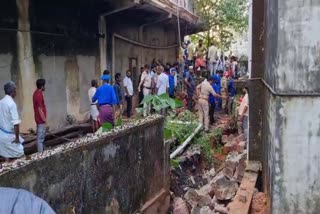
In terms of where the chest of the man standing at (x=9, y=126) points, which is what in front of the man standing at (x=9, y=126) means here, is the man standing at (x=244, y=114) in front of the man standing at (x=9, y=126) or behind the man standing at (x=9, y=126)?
in front

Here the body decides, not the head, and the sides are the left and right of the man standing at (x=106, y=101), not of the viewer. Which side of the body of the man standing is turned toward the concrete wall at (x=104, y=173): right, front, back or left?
back

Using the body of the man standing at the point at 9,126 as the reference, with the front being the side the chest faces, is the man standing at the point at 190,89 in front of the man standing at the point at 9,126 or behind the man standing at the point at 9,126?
in front

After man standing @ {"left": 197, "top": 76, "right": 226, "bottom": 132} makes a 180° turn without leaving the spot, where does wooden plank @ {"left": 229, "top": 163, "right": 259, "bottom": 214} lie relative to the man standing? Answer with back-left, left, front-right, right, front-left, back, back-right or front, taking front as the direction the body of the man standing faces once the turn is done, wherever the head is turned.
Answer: front-left

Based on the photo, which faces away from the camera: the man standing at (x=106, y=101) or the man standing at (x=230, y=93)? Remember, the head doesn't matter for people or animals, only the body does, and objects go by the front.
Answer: the man standing at (x=106, y=101)

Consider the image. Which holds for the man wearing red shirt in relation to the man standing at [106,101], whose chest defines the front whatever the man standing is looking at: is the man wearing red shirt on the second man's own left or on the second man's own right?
on the second man's own left

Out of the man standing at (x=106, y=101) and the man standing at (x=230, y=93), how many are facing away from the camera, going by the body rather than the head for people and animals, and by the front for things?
1

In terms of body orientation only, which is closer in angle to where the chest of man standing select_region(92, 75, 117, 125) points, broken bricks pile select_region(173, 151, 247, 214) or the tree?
the tree

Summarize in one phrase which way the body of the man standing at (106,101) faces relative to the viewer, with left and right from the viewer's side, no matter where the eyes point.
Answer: facing away from the viewer

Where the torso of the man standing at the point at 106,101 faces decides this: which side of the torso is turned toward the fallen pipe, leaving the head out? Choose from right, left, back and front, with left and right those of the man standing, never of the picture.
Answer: right

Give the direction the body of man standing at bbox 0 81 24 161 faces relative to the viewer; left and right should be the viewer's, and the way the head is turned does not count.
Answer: facing away from the viewer and to the right of the viewer
